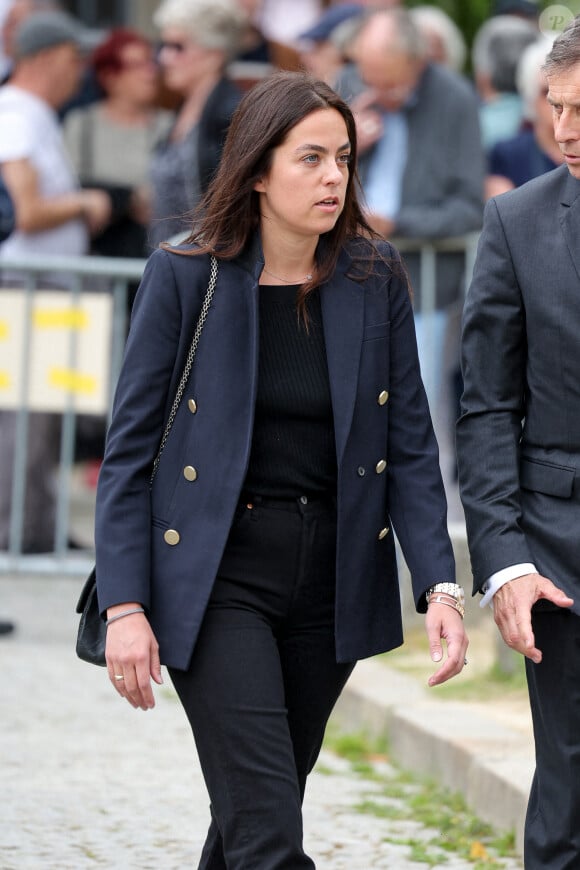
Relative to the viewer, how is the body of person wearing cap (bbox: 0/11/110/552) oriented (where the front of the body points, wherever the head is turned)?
to the viewer's right

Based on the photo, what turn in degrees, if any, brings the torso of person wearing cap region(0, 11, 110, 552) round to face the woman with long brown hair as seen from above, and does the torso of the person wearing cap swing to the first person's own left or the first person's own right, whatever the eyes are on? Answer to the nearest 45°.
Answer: approximately 90° to the first person's own right

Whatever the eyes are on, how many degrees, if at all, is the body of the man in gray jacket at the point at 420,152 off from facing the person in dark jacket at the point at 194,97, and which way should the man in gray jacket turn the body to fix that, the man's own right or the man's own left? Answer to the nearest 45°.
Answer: approximately 45° to the man's own right

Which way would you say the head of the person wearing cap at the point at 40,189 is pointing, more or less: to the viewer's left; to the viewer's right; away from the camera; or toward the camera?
to the viewer's right

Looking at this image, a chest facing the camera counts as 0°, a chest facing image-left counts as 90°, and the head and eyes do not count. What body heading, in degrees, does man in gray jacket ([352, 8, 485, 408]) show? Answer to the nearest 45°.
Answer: approximately 45°

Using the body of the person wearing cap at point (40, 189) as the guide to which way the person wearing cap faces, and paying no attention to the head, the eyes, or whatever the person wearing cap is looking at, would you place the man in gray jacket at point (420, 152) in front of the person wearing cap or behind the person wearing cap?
in front

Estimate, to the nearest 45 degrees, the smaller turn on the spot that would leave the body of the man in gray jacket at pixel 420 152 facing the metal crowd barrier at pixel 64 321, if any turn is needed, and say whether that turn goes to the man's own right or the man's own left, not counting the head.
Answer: approximately 45° to the man's own right

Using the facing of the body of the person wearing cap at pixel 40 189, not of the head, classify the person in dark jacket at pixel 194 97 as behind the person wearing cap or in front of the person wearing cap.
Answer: in front

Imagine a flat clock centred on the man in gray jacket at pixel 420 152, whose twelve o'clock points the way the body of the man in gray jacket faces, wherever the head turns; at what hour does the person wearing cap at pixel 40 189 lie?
The person wearing cap is roughly at 2 o'clock from the man in gray jacket.
